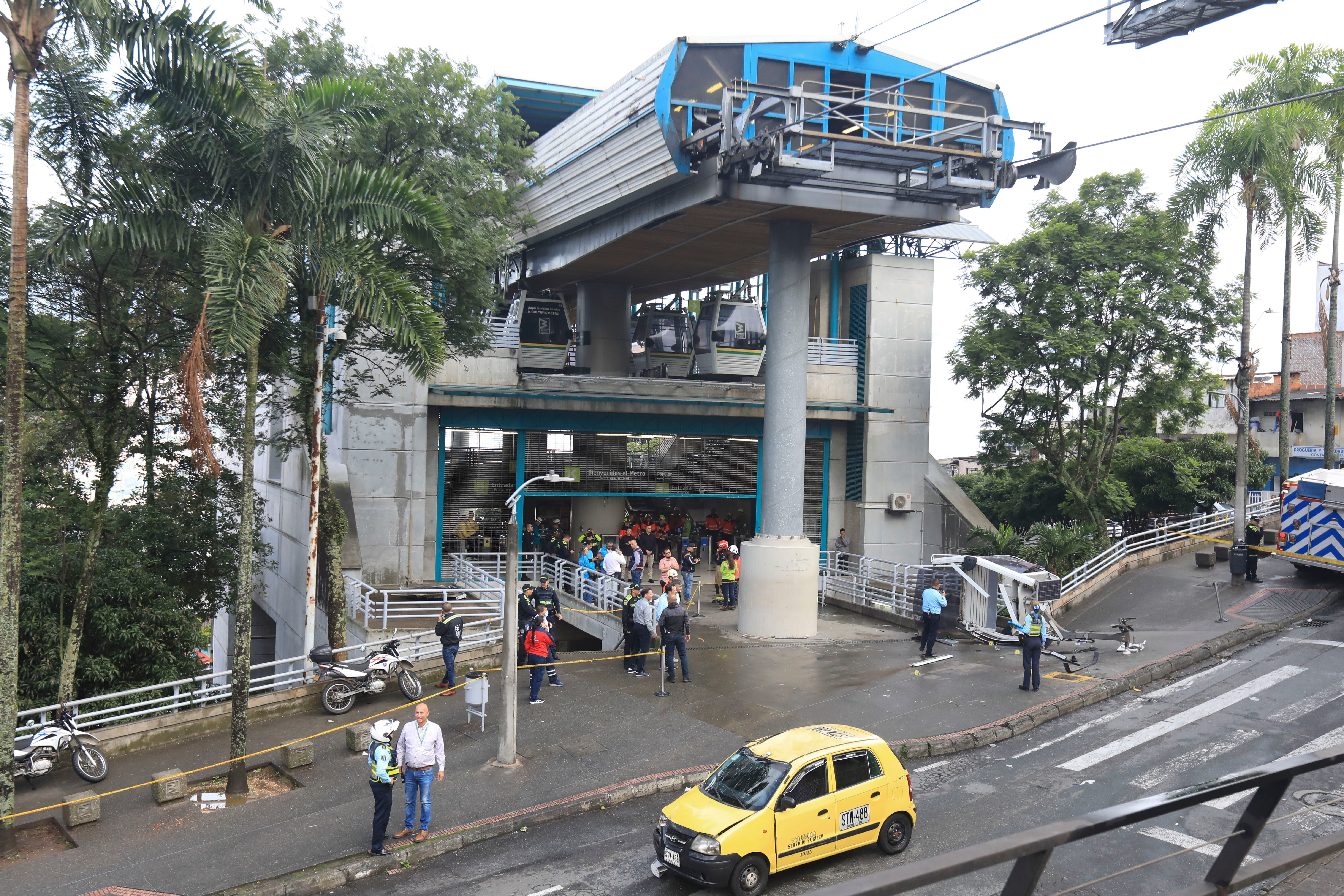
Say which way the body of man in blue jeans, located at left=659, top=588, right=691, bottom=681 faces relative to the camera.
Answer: away from the camera

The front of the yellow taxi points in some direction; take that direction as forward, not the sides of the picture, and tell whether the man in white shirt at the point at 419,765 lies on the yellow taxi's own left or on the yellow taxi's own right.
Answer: on the yellow taxi's own right

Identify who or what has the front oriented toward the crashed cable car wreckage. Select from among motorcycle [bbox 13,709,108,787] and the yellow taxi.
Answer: the motorcycle

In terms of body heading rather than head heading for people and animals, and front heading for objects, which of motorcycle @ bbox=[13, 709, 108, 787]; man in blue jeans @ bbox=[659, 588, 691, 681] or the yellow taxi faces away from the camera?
the man in blue jeans

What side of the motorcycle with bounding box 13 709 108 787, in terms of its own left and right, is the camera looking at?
right

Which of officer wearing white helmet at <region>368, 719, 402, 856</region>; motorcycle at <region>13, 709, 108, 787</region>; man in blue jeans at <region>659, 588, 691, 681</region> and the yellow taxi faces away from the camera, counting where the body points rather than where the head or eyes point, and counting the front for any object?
the man in blue jeans

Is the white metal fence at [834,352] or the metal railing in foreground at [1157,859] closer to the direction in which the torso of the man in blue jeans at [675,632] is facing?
the white metal fence

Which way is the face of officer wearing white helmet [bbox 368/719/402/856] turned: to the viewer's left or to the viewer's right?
to the viewer's right

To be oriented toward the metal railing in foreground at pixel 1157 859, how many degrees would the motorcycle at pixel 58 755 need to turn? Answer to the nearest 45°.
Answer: approximately 90° to its right

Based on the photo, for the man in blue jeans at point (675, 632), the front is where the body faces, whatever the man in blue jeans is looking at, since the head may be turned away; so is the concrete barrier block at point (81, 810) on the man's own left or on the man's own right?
on the man's own left

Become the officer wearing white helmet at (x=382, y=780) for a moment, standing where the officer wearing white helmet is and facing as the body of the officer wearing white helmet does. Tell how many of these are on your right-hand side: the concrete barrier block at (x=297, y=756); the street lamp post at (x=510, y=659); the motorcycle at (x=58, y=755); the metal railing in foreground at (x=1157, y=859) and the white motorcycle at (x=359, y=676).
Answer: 1

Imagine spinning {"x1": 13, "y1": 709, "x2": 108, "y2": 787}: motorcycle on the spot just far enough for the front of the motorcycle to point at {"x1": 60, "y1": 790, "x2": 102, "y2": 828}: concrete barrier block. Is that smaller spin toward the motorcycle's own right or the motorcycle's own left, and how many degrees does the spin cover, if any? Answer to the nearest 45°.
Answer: approximately 90° to the motorcycle's own right

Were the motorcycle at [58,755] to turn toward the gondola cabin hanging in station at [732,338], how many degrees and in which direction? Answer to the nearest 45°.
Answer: approximately 45° to its left

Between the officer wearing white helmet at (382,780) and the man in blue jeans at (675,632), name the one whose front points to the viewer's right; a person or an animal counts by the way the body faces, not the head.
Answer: the officer wearing white helmet

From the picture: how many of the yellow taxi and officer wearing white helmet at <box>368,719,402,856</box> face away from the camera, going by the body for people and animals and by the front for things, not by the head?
0

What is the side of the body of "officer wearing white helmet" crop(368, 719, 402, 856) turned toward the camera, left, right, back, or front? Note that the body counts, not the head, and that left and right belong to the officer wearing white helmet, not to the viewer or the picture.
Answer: right

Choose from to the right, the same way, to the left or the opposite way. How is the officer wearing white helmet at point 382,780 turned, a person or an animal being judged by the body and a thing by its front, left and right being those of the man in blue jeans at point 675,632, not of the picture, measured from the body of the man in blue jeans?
to the right
